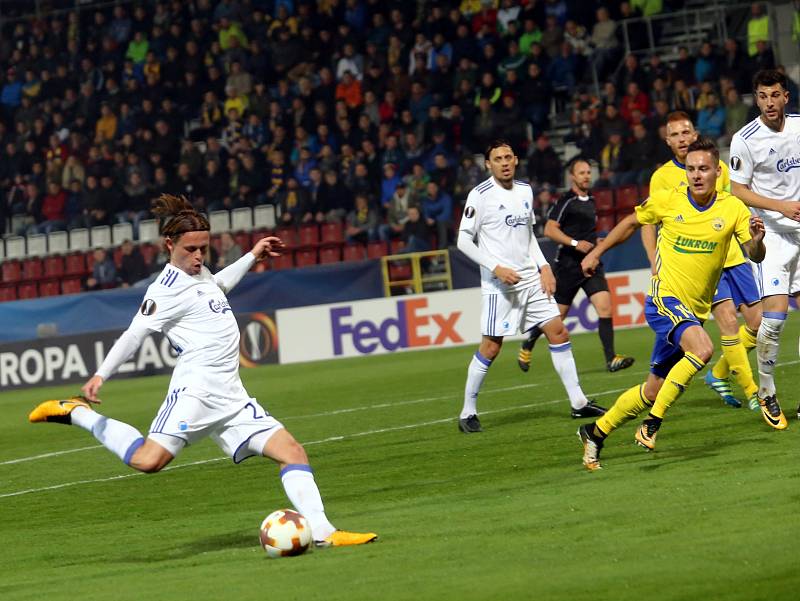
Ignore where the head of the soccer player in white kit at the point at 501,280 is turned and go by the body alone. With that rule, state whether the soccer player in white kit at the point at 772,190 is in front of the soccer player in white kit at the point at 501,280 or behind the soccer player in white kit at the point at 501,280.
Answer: in front

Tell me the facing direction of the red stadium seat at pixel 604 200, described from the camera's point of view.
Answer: facing the viewer

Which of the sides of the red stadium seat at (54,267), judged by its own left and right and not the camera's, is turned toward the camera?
front

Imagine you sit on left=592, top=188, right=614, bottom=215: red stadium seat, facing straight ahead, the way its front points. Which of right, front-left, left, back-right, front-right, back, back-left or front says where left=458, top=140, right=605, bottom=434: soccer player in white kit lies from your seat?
front

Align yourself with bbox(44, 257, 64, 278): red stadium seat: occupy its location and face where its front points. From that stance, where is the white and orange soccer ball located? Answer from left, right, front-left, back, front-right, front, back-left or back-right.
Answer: front

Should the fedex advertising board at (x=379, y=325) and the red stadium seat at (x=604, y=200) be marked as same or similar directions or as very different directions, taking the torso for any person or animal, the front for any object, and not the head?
same or similar directions

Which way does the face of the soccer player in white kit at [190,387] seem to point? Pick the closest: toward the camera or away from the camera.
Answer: toward the camera

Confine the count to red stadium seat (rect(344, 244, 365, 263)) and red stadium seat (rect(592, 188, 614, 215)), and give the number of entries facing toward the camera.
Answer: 2

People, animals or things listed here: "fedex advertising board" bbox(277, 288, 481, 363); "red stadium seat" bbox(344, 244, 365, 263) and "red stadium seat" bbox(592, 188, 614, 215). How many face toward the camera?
3

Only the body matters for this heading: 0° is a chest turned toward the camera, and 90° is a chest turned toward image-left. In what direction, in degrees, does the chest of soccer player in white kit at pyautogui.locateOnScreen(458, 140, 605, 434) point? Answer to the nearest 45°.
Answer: approximately 315°

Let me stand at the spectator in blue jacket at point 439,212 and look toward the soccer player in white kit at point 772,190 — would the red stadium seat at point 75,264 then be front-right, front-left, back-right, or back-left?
back-right

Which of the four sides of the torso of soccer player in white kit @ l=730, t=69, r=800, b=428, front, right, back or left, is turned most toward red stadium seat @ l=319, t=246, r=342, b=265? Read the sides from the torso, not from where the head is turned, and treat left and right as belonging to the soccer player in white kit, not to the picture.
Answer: back

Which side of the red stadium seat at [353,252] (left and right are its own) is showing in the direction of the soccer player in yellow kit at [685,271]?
front

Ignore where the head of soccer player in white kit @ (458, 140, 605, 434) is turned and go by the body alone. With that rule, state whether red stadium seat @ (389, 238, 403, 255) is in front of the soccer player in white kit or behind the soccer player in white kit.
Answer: behind
